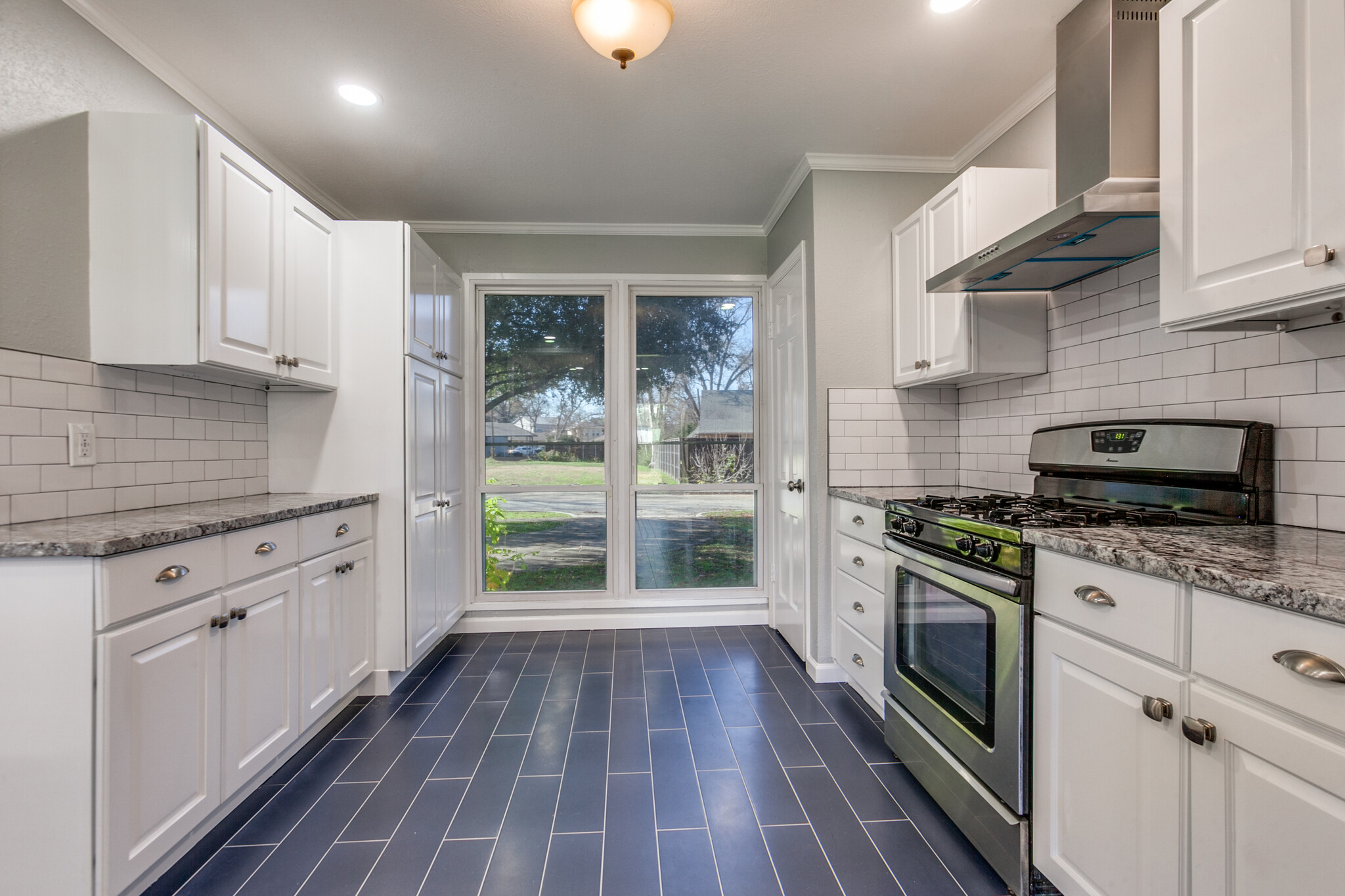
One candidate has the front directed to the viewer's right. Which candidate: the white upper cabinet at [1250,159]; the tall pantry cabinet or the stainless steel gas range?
the tall pantry cabinet

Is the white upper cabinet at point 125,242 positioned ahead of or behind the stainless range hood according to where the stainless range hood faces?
ahead

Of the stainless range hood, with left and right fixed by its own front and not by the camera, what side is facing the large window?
right

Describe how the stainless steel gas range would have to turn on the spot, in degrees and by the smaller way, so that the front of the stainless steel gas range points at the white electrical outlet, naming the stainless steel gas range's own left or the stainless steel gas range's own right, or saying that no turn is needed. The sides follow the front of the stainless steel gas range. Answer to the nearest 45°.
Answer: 0° — it already faces it

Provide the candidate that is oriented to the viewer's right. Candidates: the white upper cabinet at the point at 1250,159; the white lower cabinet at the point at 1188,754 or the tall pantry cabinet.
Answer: the tall pantry cabinet

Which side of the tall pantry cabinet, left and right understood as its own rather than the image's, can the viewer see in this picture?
right

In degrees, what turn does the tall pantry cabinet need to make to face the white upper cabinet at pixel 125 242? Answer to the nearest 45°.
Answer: approximately 135° to its right

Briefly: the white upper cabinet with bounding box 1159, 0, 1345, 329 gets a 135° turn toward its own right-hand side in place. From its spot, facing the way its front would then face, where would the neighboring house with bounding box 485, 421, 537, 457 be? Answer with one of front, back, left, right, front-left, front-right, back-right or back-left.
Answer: left

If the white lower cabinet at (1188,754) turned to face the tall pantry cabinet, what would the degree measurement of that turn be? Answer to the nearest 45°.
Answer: approximately 45° to its right

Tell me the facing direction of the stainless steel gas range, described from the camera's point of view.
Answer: facing the viewer and to the left of the viewer

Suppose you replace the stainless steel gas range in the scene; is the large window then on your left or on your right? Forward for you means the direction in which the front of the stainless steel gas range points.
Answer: on your right

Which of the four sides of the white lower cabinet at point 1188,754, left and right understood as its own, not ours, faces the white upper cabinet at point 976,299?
right
